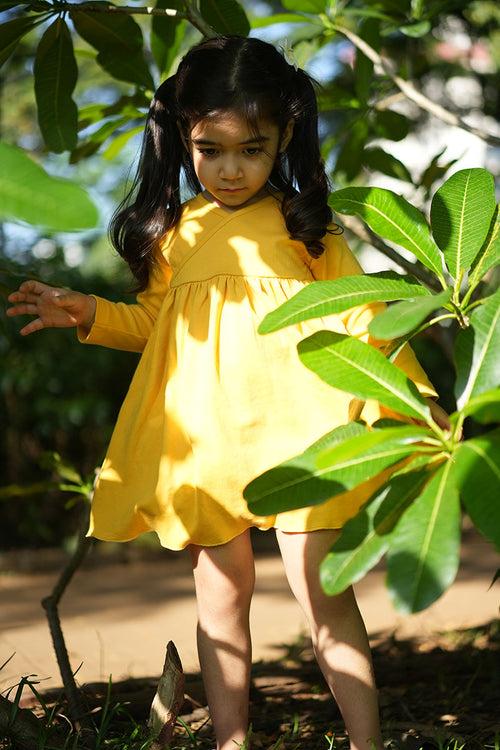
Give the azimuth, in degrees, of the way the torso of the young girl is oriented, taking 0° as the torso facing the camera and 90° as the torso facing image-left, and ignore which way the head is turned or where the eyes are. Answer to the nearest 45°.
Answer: approximately 0°

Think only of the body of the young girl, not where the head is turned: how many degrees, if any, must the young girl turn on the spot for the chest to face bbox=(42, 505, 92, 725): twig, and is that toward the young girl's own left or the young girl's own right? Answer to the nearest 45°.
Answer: approximately 135° to the young girl's own right
